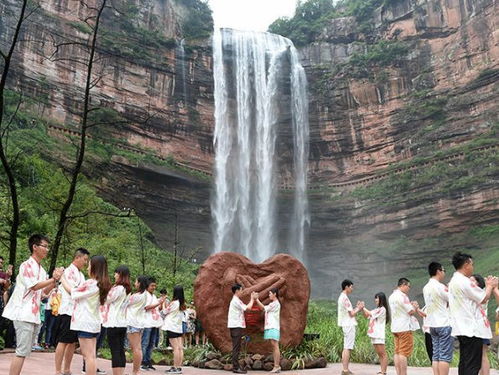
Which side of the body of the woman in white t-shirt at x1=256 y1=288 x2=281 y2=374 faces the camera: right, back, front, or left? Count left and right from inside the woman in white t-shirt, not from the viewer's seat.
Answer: left

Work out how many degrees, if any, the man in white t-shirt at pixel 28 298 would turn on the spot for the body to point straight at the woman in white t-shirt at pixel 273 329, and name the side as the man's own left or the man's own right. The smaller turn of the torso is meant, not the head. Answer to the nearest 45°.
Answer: approximately 45° to the man's own left

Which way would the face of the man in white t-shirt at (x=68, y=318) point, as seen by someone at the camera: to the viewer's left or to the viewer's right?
to the viewer's right

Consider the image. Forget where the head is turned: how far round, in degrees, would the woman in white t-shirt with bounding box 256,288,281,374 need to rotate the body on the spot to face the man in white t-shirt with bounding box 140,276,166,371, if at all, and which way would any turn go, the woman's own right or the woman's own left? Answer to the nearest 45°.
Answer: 0° — they already face them

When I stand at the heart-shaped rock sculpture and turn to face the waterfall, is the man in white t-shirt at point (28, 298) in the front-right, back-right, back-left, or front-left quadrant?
back-left

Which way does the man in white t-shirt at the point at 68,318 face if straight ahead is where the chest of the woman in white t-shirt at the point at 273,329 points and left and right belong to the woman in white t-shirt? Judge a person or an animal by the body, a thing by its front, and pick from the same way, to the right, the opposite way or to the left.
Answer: the opposite way

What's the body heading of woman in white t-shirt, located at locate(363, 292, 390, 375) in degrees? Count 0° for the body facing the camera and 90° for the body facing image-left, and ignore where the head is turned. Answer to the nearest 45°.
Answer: approximately 90°

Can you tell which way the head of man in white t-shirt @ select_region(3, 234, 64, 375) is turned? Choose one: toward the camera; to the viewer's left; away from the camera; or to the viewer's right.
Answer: to the viewer's right

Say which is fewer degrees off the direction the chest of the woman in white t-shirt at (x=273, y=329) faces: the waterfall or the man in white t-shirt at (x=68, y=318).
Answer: the man in white t-shirt
